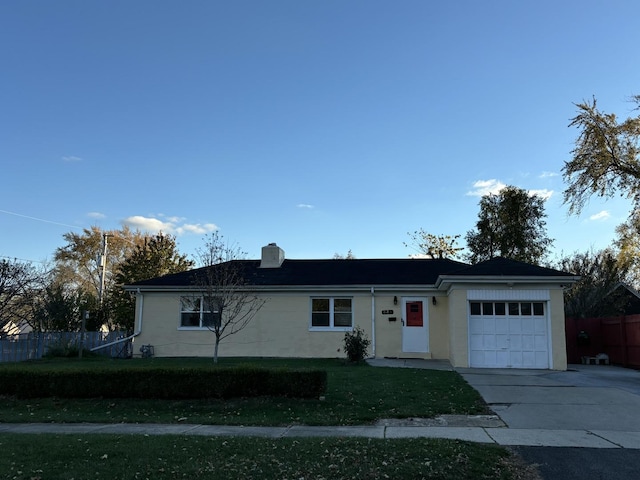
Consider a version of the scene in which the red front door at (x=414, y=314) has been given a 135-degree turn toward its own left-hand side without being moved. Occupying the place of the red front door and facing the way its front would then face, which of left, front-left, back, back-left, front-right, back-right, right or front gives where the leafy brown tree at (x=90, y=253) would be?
left

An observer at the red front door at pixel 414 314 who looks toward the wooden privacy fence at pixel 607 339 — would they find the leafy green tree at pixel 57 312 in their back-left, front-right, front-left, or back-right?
back-left

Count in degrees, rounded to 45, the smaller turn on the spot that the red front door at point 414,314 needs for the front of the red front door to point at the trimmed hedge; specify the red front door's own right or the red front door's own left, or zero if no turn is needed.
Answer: approximately 45° to the red front door's own right

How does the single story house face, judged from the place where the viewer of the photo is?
facing the viewer

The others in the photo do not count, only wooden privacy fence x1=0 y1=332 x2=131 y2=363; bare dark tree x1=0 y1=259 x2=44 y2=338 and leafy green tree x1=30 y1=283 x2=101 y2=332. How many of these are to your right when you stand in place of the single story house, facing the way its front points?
3

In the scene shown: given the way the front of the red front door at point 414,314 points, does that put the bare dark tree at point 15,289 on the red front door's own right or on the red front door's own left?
on the red front door's own right

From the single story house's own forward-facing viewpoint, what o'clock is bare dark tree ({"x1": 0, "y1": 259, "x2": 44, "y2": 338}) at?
The bare dark tree is roughly at 3 o'clock from the single story house.

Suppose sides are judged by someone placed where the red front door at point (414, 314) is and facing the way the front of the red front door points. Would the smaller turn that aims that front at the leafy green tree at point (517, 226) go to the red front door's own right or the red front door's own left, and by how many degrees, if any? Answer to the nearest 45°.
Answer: approximately 135° to the red front door's own left

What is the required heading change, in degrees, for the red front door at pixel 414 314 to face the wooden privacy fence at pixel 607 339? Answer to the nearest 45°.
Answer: approximately 90° to its left

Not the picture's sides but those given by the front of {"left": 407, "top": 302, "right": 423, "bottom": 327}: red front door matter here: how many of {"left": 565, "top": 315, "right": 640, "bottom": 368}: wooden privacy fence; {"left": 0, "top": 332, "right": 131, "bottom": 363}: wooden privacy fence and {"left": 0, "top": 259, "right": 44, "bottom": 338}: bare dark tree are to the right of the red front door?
2

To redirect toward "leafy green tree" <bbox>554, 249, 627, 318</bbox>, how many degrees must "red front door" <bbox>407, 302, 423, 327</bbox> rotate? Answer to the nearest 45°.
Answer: approximately 135° to its left

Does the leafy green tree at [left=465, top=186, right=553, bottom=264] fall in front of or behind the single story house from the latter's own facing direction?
behind

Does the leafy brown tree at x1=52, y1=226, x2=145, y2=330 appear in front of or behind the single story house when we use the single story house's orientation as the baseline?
behind
